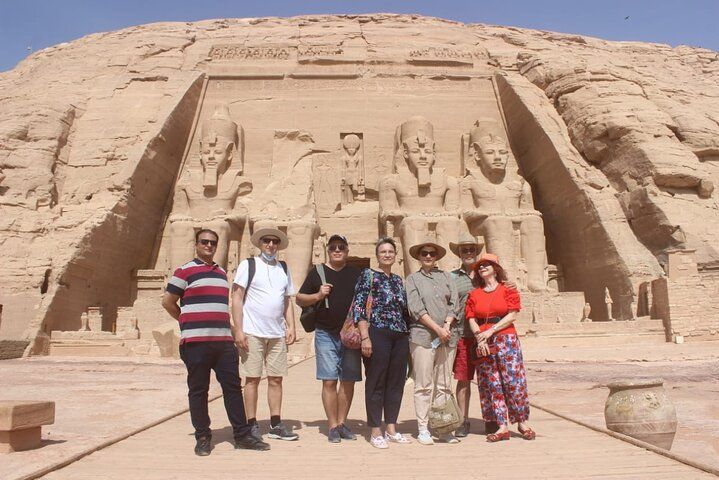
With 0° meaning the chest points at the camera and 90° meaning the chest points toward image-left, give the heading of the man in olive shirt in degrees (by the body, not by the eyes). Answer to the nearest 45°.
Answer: approximately 0°

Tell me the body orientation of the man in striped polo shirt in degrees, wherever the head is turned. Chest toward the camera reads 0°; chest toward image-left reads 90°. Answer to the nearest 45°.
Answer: approximately 315°

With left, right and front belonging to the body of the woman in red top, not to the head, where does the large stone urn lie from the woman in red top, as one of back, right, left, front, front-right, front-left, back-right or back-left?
back-left

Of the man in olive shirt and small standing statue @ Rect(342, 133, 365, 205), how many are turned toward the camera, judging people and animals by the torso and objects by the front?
2

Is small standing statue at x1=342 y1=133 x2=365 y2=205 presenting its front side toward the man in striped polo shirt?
yes

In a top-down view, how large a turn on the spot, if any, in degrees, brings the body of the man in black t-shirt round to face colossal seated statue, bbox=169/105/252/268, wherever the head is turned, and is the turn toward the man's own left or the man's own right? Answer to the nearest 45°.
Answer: approximately 180°

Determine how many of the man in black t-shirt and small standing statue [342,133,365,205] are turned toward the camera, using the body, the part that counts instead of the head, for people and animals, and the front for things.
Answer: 2
